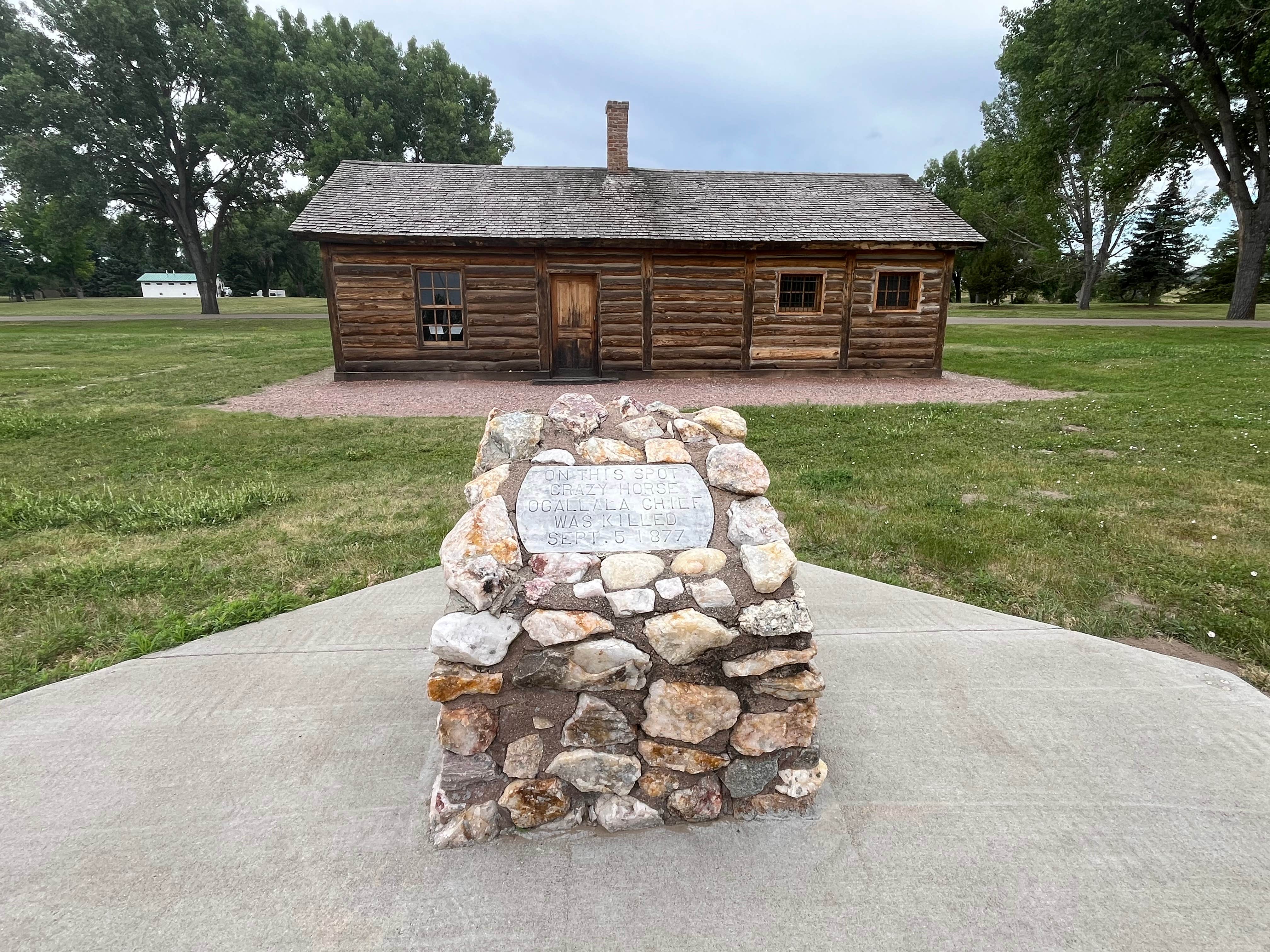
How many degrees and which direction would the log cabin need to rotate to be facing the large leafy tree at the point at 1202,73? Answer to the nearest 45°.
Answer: approximately 135° to its left

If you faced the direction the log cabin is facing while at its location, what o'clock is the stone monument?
The stone monument is roughly at 12 o'clock from the log cabin.

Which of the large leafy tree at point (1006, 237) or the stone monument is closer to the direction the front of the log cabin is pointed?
the stone monument

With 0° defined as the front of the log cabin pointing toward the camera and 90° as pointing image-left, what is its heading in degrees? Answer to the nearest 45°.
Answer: approximately 0°

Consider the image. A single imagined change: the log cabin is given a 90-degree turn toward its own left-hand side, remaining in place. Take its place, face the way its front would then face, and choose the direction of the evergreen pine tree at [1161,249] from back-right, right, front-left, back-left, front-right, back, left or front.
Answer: front-left

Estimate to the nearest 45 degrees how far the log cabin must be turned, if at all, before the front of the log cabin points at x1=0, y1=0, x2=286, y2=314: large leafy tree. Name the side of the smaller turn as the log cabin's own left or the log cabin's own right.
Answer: approximately 135° to the log cabin's own right

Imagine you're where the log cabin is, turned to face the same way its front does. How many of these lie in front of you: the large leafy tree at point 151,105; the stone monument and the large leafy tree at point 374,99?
1

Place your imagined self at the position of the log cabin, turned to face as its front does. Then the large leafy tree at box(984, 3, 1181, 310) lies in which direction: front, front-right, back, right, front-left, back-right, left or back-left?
back-left

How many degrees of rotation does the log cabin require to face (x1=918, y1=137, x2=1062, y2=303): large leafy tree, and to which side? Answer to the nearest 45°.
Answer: approximately 135° to its left

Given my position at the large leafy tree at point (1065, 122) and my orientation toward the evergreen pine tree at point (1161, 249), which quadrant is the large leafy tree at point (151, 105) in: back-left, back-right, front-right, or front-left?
back-left
